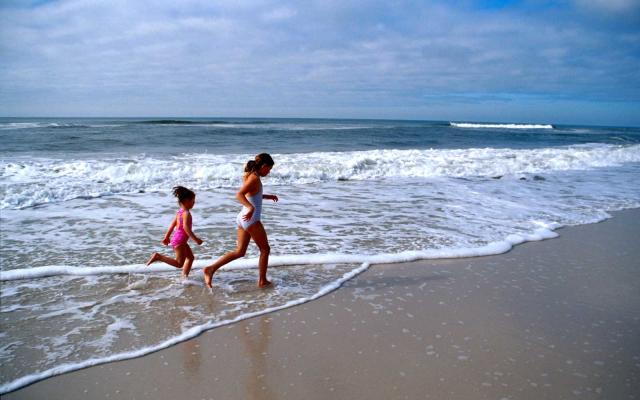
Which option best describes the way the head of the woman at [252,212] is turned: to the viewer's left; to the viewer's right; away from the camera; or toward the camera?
to the viewer's right

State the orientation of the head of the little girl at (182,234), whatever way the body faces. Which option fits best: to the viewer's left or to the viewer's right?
to the viewer's right

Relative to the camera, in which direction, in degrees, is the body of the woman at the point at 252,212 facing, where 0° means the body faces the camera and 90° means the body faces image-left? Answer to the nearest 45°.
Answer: approximately 270°

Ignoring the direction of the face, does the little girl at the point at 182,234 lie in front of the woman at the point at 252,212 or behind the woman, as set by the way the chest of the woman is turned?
behind
